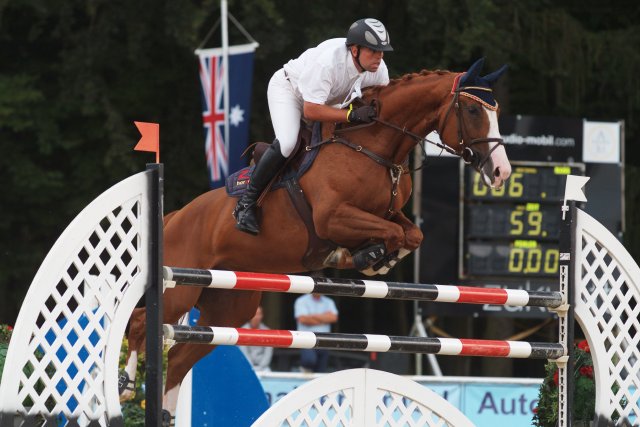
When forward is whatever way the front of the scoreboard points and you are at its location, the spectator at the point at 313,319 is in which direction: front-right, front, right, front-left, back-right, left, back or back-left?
right

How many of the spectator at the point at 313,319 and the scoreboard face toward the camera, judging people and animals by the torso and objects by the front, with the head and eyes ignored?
2

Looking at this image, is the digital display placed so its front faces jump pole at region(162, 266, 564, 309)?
yes

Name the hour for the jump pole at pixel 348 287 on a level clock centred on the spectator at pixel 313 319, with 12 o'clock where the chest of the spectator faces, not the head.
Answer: The jump pole is roughly at 12 o'clock from the spectator.

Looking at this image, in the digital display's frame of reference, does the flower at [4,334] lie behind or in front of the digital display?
in front

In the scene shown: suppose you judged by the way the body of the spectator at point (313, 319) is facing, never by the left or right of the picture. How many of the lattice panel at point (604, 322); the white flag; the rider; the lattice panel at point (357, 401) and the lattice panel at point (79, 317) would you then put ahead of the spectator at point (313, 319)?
5

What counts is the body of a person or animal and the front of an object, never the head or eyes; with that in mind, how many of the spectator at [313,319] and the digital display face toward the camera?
2

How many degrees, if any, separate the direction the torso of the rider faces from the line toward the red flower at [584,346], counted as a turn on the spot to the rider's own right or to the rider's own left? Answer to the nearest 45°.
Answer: approximately 45° to the rider's own left

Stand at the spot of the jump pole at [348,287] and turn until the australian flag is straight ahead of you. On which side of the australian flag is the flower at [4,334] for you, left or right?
left

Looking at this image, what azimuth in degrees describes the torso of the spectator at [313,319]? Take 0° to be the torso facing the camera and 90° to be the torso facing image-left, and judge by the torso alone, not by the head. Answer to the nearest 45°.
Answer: approximately 0°

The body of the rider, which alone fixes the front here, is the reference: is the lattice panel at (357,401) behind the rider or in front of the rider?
in front

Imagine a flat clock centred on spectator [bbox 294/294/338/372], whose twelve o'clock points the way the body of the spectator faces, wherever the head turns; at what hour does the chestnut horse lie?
The chestnut horse is roughly at 12 o'clock from the spectator.

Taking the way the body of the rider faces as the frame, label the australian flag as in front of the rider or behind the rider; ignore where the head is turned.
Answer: behind

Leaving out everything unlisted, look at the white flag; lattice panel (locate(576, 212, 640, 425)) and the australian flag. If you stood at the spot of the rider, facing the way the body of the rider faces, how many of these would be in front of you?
2

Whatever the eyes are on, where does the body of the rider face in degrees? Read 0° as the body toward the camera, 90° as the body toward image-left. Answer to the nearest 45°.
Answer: approximately 315°
